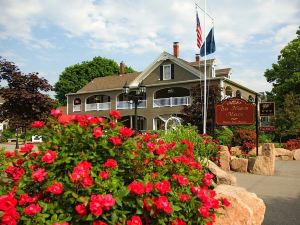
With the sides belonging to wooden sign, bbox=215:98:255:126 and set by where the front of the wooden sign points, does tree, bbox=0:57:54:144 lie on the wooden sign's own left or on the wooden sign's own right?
on the wooden sign's own right

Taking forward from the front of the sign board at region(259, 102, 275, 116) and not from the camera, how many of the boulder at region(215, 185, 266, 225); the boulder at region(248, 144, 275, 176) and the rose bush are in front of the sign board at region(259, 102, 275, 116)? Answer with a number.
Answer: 3

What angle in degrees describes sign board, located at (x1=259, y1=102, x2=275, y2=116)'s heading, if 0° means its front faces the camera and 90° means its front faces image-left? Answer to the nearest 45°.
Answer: approximately 0°

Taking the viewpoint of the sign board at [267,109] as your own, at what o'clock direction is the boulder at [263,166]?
The boulder is roughly at 12 o'clock from the sign board.

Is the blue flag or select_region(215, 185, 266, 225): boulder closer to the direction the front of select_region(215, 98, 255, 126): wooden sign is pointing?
the boulder

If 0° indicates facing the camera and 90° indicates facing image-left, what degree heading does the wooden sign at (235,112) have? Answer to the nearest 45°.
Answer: approximately 0°

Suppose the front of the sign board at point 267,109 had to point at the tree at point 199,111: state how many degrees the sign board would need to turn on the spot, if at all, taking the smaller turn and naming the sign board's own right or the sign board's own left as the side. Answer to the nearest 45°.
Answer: approximately 90° to the sign board's own right
